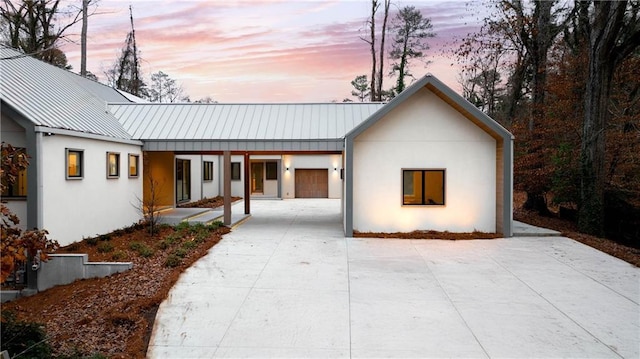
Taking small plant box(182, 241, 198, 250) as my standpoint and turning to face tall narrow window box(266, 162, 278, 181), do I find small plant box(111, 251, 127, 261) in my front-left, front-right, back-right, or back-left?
back-left

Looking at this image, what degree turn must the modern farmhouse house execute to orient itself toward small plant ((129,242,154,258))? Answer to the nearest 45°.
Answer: approximately 45° to its right

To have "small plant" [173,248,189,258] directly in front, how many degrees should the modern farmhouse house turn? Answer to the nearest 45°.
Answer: approximately 45° to its right

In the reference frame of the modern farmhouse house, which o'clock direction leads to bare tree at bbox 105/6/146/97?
The bare tree is roughly at 5 o'clock from the modern farmhouse house.

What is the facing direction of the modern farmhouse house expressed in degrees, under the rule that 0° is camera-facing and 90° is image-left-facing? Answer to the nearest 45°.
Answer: approximately 0°

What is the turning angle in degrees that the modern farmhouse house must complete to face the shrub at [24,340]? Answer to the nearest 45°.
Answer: approximately 45° to its right

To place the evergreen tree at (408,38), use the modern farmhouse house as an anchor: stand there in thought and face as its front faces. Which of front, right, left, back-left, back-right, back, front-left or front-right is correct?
back-left

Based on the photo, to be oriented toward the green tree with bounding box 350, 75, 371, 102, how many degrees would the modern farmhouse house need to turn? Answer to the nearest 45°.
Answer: approximately 135° to its left

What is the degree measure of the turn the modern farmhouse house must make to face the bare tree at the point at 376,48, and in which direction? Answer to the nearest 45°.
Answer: approximately 135° to its left

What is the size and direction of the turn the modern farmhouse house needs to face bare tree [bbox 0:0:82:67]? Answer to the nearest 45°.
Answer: approximately 135° to its right

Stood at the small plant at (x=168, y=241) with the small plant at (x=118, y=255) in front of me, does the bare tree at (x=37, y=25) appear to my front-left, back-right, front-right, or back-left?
back-right
